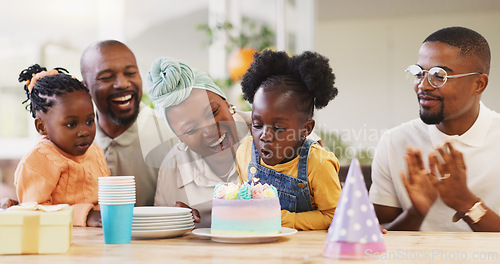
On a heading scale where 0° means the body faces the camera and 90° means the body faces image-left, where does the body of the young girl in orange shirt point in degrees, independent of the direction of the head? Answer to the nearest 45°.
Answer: approximately 315°

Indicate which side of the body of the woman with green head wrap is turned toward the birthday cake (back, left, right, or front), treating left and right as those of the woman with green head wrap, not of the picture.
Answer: front

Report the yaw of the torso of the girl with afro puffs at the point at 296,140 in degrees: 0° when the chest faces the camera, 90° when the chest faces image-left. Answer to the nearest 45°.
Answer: approximately 45°

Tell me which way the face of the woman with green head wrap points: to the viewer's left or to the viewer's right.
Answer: to the viewer's right

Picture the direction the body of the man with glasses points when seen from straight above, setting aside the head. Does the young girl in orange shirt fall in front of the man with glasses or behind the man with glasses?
in front

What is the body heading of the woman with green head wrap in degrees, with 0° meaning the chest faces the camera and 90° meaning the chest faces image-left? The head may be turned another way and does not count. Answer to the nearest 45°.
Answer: approximately 0°

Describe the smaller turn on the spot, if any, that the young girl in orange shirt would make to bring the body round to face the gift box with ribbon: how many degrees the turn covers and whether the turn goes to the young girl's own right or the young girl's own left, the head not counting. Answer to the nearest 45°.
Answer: approximately 45° to the young girl's own right

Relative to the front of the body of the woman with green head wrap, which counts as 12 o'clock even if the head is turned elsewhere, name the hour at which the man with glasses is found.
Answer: The man with glasses is roughly at 9 o'clock from the woman with green head wrap.

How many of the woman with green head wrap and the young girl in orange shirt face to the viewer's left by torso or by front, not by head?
0

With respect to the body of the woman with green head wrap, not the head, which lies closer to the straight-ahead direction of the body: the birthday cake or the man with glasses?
the birthday cake
